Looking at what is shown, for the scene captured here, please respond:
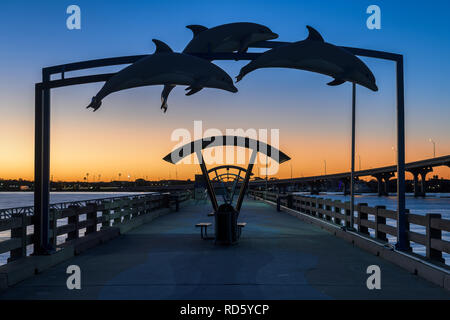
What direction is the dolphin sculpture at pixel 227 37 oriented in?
to the viewer's right

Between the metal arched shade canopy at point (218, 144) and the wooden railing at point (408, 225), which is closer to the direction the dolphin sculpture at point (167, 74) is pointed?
the wooden railing

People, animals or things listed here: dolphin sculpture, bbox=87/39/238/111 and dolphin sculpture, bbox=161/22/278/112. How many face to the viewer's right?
2

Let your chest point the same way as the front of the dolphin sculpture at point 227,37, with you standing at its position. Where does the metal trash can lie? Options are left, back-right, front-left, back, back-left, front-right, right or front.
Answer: left

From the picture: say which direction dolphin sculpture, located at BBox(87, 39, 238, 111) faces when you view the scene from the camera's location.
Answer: facing to the right of the viewer

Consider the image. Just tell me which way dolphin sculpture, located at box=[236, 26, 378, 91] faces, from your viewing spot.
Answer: facing to the right of the viewer

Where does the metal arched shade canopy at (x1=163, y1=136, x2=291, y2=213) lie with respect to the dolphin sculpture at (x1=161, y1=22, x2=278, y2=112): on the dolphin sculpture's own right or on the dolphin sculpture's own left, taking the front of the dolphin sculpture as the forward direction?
on the dolphin sculpture's own left

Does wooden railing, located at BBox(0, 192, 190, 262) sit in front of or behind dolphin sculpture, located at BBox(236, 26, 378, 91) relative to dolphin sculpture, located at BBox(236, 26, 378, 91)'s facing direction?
behind

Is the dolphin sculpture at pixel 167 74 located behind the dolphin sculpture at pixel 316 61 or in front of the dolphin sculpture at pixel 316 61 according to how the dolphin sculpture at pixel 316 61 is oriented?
behind
